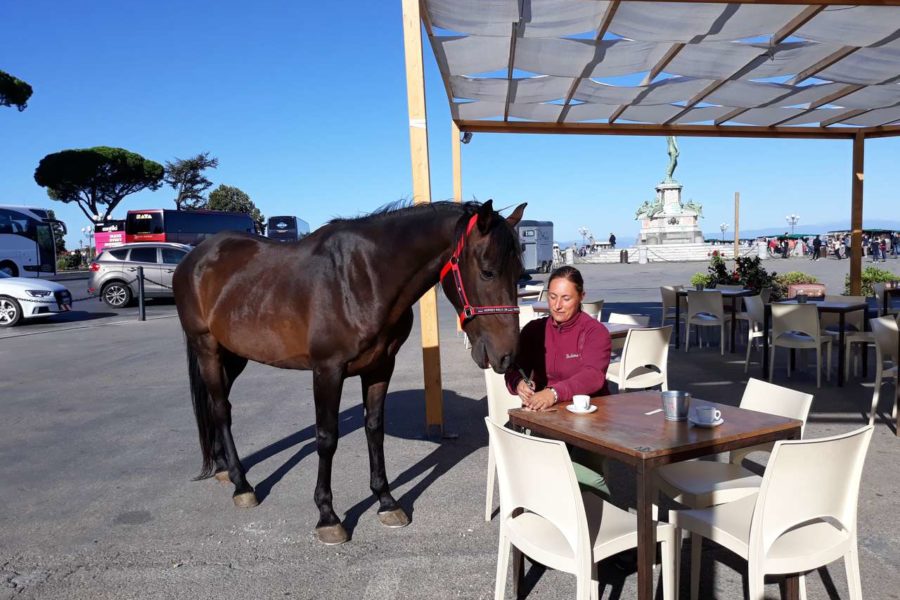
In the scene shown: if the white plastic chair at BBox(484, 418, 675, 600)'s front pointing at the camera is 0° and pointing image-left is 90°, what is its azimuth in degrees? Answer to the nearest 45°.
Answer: approximately 225°

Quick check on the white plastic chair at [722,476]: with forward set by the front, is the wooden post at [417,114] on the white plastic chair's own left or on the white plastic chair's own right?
on the white plastic chair's own right
